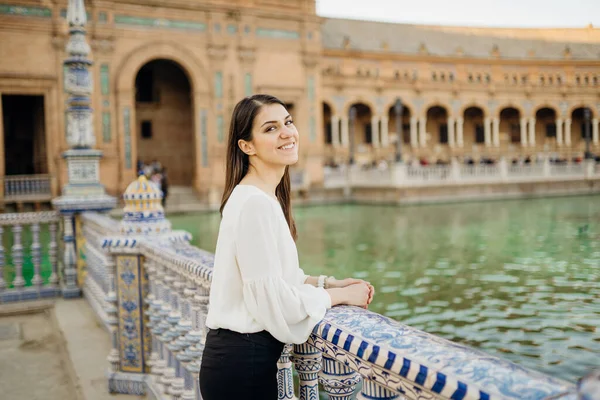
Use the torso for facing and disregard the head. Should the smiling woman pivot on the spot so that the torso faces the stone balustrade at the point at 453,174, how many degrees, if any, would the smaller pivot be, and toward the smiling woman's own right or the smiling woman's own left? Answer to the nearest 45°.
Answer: approximately 90° to the smiling woman's own left

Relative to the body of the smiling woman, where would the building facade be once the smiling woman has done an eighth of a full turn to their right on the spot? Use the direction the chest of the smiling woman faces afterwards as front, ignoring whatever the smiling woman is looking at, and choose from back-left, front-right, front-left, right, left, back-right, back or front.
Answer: back-left

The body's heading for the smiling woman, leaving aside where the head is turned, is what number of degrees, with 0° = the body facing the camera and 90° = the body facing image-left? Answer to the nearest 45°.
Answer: approximately 270°

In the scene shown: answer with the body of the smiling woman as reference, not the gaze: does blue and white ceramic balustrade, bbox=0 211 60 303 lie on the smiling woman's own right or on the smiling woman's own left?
on the smiling woman's own left
